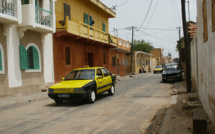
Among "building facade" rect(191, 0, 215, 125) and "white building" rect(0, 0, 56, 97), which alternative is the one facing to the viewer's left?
the building facade

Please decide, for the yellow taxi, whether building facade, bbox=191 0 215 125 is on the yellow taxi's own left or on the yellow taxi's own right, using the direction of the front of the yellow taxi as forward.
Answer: on the yellow taxi's own left

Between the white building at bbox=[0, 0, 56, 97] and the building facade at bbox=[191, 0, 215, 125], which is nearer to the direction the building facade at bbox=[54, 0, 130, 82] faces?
the building facade

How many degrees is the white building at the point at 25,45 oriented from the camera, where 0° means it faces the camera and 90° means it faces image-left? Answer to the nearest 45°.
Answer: approximately 315°

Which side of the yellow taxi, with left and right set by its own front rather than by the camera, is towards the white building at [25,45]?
right

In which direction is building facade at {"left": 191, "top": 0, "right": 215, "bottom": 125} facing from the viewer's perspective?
to the viewer's left

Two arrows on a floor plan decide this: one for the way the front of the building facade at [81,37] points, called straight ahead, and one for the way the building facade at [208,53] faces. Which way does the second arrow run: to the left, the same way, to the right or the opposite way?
the opposite way

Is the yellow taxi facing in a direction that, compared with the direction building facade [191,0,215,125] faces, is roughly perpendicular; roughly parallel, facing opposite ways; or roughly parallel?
roughly perpendicular

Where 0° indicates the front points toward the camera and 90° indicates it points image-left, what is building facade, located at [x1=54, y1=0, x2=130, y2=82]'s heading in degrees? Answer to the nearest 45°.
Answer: approximately 315°

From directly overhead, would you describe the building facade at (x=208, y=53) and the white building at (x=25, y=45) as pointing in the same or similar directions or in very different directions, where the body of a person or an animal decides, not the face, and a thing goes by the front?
very different directions

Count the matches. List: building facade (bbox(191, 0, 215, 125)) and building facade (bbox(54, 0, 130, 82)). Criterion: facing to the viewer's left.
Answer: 1

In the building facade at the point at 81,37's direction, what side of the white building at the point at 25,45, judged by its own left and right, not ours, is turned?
left
